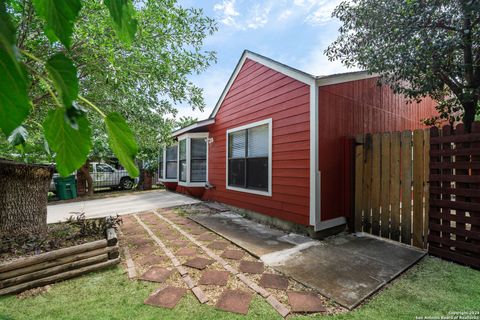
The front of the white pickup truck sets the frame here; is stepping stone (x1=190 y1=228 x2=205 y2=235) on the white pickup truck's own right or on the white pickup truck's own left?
on the white pickup truck's own right

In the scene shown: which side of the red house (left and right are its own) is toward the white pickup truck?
right

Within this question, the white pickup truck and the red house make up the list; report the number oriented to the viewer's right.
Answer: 1

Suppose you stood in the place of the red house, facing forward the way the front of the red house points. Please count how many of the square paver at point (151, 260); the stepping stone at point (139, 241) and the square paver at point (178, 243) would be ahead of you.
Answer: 3

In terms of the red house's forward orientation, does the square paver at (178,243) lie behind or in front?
in front

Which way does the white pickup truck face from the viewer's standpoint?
to the viewer's right

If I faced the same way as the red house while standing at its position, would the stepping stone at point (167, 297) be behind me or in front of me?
in front

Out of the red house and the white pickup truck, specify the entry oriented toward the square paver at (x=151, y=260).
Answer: the red house

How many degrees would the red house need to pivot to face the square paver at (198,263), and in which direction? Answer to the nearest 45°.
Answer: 0° — it already faces it

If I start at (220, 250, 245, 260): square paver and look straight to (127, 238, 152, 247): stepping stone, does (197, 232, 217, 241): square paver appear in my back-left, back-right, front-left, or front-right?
front-right

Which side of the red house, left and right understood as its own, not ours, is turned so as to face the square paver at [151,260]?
front

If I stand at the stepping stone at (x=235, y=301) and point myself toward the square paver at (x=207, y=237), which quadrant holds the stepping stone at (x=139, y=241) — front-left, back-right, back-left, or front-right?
front-left

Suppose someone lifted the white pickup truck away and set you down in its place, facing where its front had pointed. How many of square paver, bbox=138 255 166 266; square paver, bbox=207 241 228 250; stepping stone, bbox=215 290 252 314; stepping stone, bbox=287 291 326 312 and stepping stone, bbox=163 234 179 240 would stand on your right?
5

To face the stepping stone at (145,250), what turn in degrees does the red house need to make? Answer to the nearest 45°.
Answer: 0° — it already faces it
